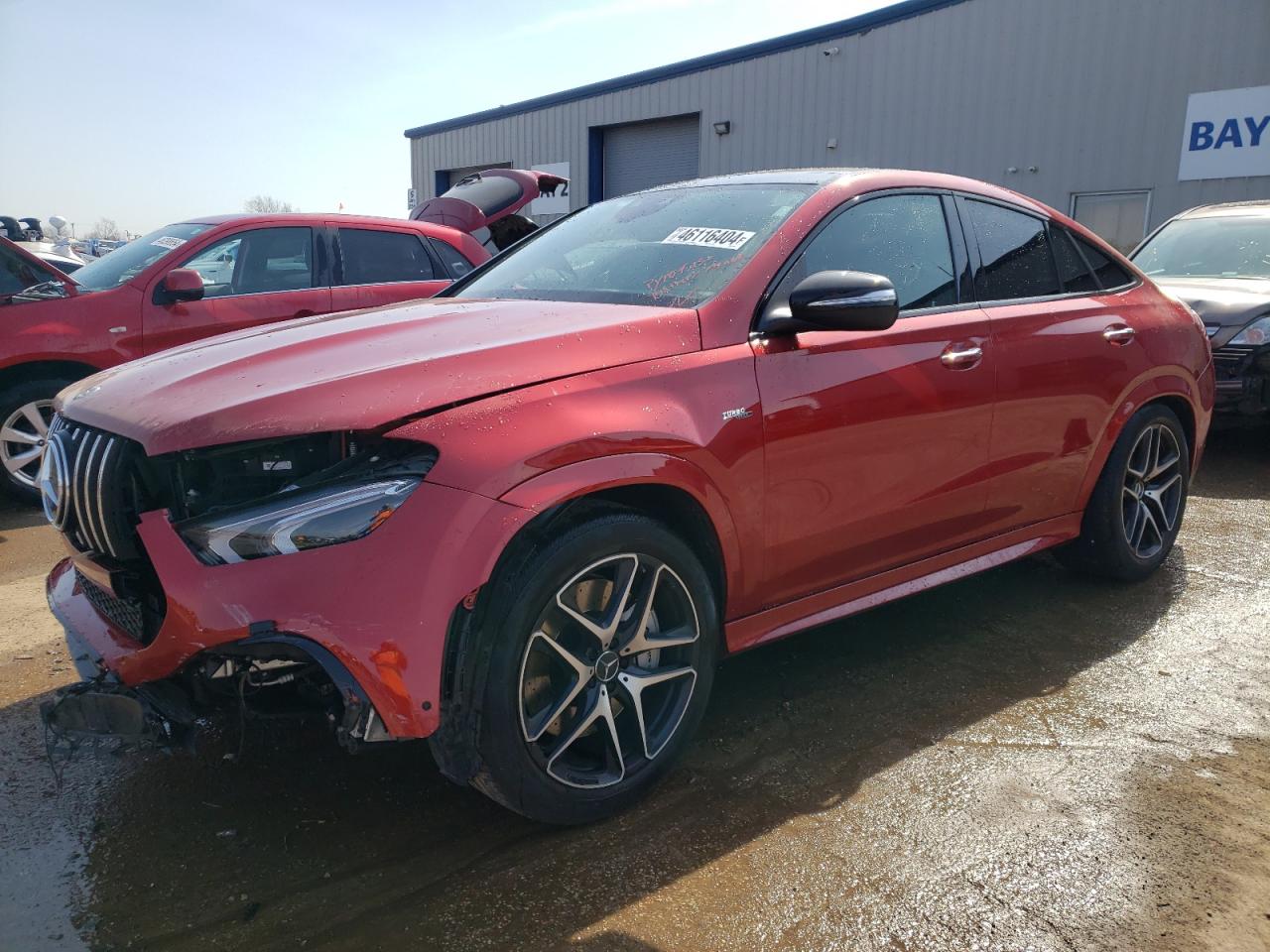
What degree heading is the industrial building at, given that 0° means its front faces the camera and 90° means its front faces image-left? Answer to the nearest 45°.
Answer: approximately 45°

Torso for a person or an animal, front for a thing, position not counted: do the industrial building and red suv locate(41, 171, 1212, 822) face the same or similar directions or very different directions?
same or similar directions

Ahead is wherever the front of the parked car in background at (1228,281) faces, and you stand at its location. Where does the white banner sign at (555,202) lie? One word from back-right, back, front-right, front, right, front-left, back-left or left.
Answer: right

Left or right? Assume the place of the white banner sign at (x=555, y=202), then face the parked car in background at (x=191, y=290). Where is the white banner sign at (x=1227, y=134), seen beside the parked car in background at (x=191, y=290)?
left

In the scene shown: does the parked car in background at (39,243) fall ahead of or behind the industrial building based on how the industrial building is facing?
ahead

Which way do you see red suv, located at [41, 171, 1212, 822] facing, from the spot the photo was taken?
facing the viewer and to the left of the viewer

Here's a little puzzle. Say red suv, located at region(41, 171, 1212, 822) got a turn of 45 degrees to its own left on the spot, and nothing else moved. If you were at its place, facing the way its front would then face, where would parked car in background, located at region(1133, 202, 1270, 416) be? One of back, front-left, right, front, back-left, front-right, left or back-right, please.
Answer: back-left

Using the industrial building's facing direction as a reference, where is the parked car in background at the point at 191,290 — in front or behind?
in front

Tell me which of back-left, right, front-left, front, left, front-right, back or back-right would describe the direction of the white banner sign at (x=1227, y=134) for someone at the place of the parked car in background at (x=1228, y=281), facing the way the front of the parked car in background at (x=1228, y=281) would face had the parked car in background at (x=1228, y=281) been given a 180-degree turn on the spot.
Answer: front-left

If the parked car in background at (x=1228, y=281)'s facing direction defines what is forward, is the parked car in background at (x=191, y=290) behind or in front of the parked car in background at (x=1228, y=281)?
in front

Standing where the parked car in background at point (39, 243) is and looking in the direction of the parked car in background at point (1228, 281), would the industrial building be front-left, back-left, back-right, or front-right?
front-left

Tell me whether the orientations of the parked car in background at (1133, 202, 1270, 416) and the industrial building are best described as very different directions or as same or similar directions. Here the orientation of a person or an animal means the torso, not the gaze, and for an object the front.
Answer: same or similar directions
